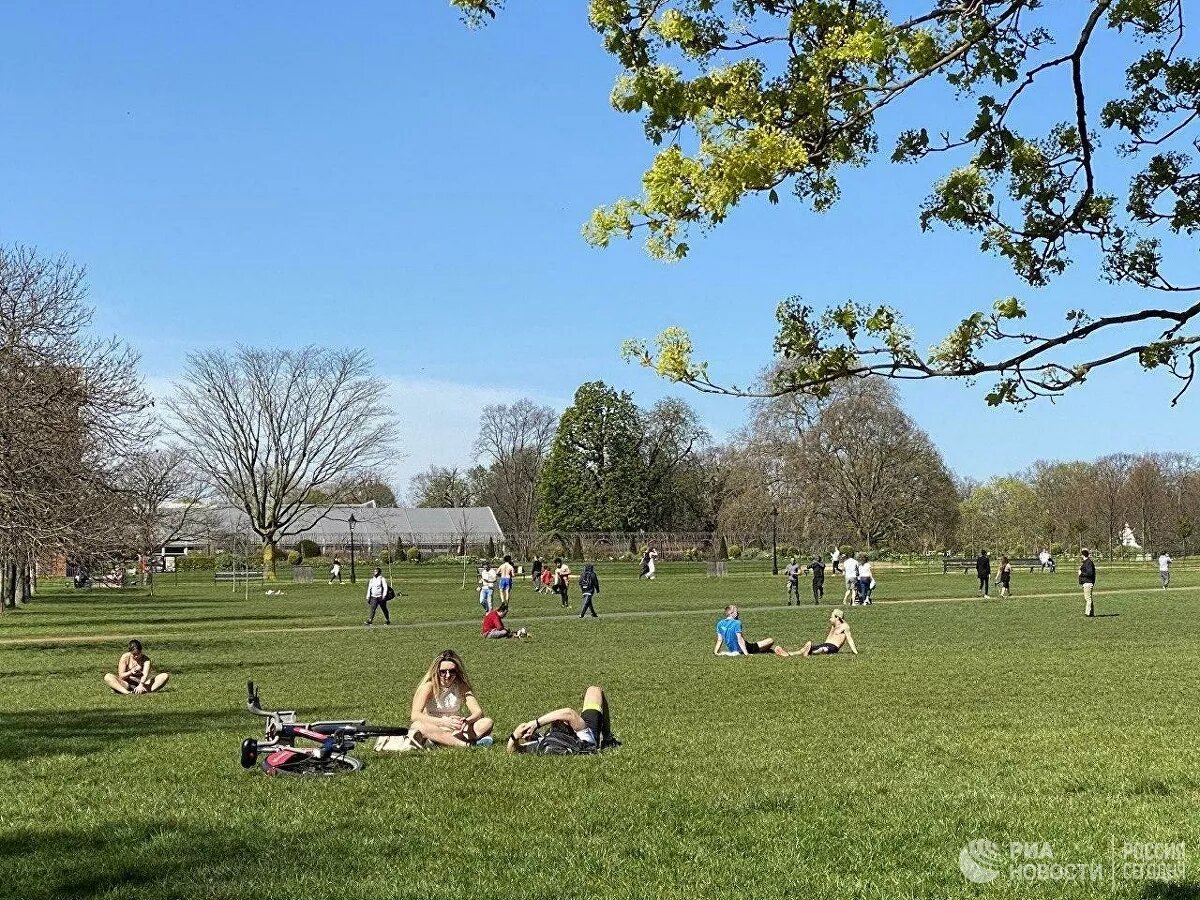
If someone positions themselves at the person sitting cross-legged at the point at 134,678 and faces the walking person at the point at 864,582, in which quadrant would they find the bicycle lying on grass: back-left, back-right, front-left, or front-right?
back-right

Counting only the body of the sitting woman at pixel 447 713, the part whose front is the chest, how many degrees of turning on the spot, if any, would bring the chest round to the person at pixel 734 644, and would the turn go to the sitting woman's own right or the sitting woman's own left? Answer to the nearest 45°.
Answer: approximately 135° to the sitting woman's own left

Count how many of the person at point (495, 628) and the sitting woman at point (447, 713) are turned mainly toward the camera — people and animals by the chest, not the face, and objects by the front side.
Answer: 1

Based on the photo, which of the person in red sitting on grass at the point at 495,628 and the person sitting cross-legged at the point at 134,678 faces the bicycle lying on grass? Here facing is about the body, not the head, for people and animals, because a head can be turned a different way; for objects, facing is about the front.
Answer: the person sitting cross-legged

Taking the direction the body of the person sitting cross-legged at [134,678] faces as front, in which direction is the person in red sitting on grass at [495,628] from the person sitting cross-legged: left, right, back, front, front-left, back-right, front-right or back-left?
back-left

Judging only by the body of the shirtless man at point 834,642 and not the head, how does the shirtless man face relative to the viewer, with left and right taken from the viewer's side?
facing to the left of the viewer

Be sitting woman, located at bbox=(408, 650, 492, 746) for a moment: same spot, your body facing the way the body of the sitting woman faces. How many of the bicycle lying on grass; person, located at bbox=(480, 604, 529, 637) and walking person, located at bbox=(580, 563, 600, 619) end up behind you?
2

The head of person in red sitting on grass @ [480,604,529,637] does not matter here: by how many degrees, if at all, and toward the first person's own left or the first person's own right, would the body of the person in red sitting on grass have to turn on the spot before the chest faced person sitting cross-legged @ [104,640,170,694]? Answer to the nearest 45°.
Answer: approximately 135° to the first person's own right

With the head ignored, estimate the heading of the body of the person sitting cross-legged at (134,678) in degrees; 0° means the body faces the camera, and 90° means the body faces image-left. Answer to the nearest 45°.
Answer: approximately 0°

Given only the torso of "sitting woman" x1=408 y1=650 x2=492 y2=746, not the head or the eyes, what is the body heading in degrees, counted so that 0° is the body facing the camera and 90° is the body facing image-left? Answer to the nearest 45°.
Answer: approximately 0°
